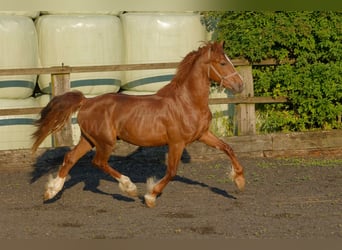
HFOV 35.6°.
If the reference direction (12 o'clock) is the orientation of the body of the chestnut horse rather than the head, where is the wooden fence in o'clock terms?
The wooden fence is roughly at 9 o'clock from the chestnut horse.

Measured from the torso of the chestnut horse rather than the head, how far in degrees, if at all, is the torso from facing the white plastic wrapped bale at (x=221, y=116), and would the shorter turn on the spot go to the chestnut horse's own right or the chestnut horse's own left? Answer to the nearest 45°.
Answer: approximately 90° to the chestnut horse's own left

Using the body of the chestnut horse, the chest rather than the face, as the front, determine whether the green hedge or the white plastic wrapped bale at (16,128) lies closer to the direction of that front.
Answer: the green hedge

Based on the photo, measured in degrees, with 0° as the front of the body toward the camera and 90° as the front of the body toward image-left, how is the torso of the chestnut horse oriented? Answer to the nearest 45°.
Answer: approximately 270°

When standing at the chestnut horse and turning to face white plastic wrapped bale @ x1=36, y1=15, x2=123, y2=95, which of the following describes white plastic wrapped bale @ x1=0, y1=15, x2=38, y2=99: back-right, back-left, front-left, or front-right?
front-left

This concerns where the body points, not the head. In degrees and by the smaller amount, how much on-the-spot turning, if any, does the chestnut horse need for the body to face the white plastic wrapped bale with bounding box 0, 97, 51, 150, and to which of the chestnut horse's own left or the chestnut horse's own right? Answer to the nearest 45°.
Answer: approximately 135° to the chestnut horse's own left

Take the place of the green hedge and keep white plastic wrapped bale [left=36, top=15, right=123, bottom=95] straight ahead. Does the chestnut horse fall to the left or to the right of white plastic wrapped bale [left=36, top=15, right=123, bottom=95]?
left

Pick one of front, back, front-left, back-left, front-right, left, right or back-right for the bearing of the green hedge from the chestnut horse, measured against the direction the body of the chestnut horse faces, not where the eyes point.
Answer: front-left

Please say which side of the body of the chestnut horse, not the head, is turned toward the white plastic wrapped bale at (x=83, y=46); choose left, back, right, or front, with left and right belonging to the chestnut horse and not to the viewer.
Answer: left

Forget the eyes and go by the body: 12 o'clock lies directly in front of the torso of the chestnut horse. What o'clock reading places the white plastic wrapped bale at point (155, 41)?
The white plastic wrapped bale is roughly at 9 o'clock from the chestnut horse.
